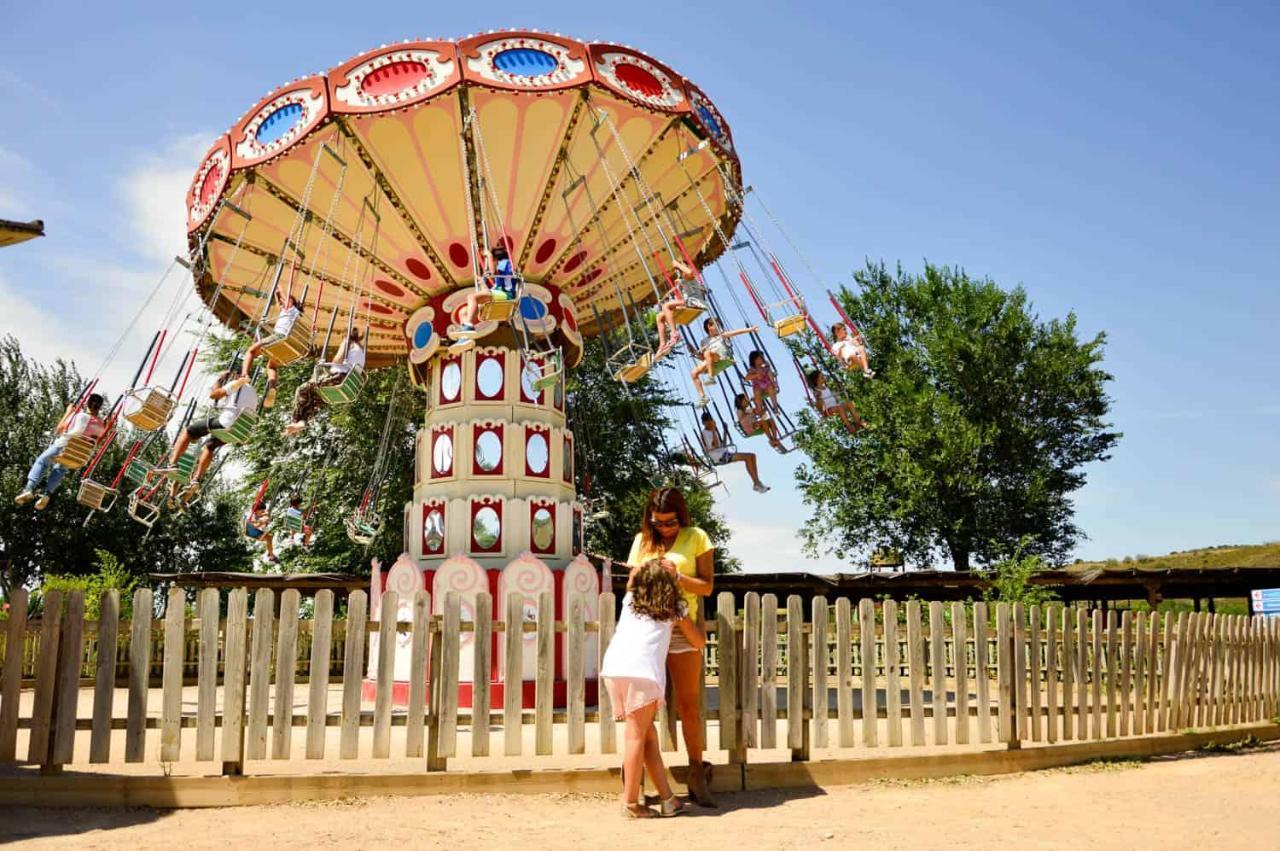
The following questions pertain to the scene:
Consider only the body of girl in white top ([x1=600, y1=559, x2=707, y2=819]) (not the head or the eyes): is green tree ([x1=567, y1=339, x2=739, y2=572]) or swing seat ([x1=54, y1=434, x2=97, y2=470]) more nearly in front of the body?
the green tree

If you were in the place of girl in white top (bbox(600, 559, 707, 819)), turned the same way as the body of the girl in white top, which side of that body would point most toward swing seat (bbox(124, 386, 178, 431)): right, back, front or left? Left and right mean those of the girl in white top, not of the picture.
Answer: left

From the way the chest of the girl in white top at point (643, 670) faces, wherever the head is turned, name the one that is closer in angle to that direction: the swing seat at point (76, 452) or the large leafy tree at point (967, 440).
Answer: the large leafy tree

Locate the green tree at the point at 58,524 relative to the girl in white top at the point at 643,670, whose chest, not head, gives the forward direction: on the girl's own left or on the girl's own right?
on the girl's own left

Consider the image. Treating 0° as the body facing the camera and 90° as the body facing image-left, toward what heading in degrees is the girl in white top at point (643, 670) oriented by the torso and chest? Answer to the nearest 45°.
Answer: approximately 225°

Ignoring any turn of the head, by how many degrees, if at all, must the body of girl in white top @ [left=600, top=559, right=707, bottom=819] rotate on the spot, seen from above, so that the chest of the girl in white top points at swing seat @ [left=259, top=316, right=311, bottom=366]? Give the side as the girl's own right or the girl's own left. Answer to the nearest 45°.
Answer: approximately 90° to the girl's own left

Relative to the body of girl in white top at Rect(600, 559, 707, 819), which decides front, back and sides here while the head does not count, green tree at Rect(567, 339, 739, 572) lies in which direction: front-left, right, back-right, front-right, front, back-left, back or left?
front-left

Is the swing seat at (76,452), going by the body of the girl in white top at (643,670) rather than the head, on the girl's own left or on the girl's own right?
on the girl's own left
